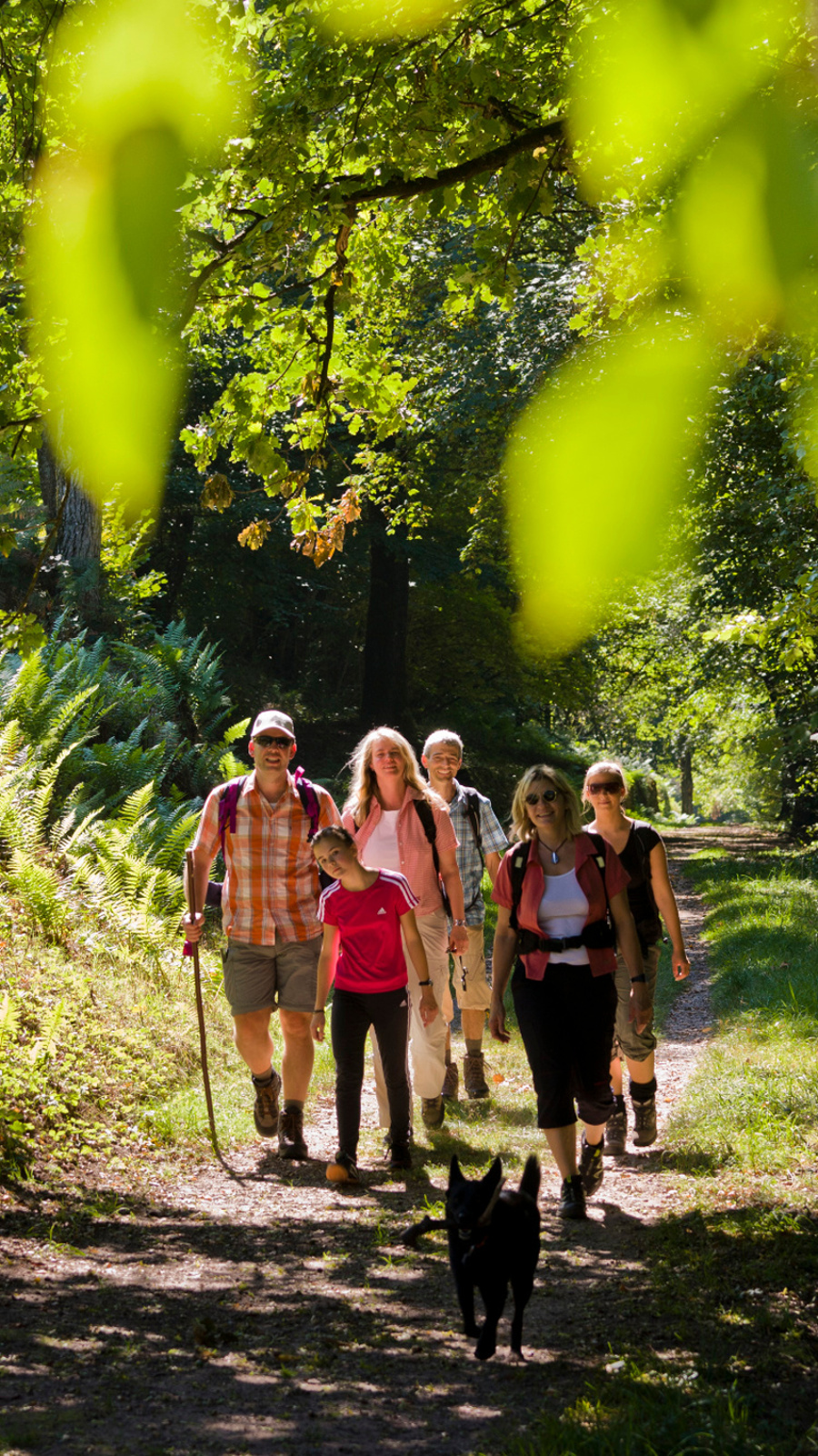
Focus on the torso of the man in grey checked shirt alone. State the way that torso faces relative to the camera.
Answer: toward the camera

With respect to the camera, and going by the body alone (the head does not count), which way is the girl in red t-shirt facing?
toward the camera

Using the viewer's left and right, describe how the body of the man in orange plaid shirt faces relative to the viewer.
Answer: facing the viewer

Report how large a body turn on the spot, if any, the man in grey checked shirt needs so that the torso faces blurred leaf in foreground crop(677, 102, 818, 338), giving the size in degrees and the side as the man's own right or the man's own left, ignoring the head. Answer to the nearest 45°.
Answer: approximately 45° to the man's own left

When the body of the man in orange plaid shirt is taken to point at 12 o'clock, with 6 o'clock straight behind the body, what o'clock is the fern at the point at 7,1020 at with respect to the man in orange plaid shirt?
The fern is roughly at 4 o'clock from the man in orange plaid shirt.
